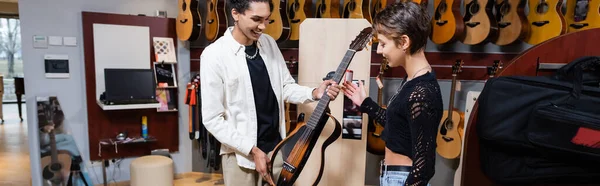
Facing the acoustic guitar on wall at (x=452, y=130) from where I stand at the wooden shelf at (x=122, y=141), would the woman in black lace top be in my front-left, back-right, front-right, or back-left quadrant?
front-right

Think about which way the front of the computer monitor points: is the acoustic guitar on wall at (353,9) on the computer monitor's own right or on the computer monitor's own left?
on the computer monitor's own left

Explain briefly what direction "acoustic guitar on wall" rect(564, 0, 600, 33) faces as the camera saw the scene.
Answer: facing the viewer

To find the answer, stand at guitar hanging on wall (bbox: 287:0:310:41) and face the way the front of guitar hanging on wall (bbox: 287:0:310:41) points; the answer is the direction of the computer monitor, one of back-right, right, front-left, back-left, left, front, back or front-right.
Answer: right

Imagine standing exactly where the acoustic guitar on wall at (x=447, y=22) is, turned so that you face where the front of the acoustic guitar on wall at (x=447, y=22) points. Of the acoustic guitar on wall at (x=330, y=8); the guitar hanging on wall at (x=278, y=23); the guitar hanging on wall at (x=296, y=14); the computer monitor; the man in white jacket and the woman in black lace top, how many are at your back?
0

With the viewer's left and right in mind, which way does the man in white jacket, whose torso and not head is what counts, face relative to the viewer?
facing the viewer and to the right of the viewer

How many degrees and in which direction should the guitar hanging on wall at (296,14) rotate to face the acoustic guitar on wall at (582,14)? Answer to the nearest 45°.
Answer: approximately 90° to its left

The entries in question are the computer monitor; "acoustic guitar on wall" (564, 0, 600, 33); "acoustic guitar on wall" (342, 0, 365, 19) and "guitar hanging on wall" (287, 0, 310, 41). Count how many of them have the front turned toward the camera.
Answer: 4

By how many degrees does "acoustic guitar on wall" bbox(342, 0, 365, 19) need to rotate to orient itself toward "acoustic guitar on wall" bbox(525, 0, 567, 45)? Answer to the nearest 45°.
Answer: approximately 90° to its left

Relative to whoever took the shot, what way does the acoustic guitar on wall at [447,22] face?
facing the viewer and to the left of the viewer

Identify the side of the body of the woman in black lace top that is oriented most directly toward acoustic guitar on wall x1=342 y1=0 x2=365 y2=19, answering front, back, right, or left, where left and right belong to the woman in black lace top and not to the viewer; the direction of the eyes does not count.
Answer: right

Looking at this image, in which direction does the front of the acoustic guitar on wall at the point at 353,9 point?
toward the camera

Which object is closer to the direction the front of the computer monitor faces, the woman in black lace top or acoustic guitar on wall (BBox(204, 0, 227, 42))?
the woman in black lace top

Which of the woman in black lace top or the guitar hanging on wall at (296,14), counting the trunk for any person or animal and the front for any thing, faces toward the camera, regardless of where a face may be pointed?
the guitar hanging on wall

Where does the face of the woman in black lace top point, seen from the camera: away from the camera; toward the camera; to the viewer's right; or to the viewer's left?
to the viewer's left

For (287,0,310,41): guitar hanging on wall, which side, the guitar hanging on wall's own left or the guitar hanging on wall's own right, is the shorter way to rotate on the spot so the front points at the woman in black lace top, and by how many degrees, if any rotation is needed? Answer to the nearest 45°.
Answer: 0° — it already faces them

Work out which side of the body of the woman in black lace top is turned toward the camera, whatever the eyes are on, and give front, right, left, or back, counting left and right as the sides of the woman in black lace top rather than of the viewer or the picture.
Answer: left
